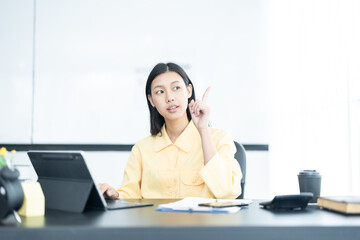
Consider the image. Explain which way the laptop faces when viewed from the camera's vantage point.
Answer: facing away from the viewer and to the right of the viewer

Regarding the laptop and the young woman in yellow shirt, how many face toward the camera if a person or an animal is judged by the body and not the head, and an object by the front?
1

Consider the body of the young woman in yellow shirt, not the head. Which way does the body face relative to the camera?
toward the camera

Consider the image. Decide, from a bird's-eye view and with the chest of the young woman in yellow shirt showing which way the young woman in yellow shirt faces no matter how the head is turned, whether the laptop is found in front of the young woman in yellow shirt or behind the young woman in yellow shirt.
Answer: in front

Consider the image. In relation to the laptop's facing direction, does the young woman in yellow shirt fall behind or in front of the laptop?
in front
